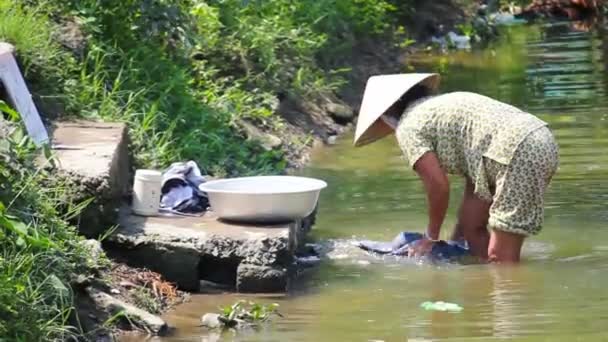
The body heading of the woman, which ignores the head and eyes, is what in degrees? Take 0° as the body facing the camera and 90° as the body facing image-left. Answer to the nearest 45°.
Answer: approximately 90°

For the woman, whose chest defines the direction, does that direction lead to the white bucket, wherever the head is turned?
yes

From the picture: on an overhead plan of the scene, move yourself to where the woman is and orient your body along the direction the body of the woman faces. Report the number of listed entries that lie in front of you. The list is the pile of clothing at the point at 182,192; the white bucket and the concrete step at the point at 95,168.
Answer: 3

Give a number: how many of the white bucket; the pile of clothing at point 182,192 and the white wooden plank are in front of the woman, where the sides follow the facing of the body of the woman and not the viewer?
3

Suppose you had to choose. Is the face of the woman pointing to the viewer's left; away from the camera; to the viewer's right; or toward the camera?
to the viewer's left

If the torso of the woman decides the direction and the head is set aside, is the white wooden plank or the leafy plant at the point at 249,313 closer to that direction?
the white wooden plank

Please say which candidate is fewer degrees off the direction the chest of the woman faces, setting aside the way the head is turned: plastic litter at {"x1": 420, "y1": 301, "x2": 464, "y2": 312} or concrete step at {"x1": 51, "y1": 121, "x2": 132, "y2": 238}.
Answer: the concrete step

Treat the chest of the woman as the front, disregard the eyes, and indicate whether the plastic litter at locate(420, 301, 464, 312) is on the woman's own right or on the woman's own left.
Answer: on the woman's own left
